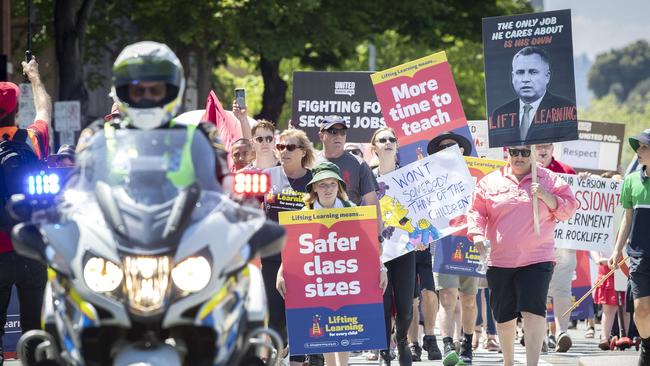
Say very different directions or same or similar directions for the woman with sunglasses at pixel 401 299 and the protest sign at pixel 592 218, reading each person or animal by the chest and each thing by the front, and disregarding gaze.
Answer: same or similar directions

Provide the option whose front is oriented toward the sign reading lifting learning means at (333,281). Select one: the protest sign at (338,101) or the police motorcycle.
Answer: the protest sign

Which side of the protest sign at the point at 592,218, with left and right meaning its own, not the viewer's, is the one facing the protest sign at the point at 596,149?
back

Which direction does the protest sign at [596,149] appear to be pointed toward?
toward the camera

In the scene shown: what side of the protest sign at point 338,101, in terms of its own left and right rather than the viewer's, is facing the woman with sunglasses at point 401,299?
front

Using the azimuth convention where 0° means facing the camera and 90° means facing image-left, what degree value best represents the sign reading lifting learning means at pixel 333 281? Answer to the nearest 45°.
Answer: approximately 0°

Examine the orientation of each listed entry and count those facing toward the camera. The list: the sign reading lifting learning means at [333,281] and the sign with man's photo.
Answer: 2

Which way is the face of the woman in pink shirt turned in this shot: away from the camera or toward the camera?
toward the camera

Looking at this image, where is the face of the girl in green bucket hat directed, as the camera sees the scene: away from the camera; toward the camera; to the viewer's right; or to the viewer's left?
toward the camera

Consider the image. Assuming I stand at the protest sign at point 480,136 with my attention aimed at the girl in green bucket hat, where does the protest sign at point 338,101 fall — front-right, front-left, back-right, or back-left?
front-right

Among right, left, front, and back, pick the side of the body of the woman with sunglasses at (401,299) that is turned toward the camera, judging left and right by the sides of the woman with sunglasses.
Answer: front

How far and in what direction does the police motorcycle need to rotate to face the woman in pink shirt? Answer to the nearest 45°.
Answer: approximately 135° to its left

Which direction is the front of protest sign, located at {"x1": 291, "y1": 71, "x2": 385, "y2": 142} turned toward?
toward the camera

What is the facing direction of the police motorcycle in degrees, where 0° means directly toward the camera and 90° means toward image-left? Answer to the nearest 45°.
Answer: approximately 0°

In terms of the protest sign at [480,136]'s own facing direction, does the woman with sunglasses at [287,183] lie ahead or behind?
ahead

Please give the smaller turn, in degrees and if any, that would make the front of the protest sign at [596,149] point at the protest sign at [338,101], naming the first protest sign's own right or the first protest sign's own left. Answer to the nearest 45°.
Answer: approximately 45° to the first protest sign's own right
